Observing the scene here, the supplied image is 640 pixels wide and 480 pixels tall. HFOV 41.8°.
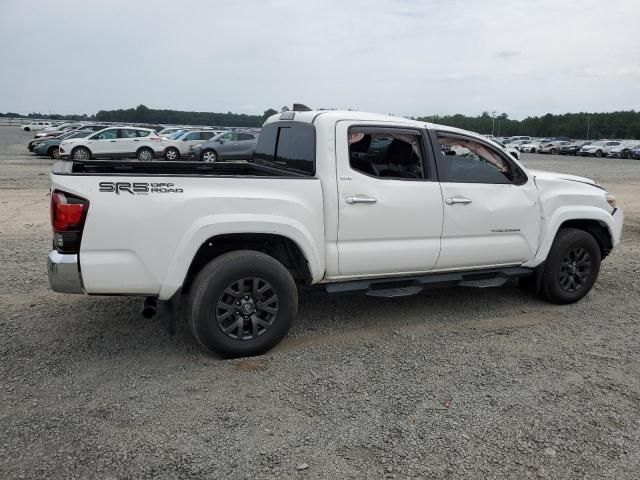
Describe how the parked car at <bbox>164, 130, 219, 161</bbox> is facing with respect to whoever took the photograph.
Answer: facing to the left of the viewer

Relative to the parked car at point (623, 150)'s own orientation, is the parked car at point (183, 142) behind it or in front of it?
in front

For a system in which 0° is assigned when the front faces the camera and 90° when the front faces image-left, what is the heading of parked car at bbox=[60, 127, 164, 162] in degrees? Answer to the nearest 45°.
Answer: approximately 90°

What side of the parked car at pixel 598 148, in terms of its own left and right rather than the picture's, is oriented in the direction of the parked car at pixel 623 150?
left

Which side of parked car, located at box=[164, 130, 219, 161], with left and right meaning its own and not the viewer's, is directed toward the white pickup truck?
left

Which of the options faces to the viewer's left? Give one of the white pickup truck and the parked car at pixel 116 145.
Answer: the parked car

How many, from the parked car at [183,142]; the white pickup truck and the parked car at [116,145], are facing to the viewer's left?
2
